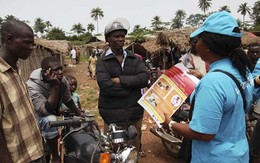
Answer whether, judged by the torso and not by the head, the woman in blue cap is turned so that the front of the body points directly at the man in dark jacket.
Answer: yes

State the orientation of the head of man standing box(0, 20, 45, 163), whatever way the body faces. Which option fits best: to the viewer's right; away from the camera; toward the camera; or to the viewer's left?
to the viewer's right

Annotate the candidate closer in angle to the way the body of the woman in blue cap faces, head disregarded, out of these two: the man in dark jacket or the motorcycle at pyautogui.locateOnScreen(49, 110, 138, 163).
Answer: the man in dark jacket

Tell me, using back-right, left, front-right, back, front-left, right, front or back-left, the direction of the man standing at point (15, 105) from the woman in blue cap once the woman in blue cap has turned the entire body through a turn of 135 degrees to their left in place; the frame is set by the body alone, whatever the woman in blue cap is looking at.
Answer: right

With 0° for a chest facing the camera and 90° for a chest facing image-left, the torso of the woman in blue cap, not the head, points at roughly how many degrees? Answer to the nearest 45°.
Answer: approximately 135°

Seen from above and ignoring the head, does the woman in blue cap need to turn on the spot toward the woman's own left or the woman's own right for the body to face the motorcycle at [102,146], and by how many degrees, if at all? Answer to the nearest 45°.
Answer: approximately 45° to the woman's own left
